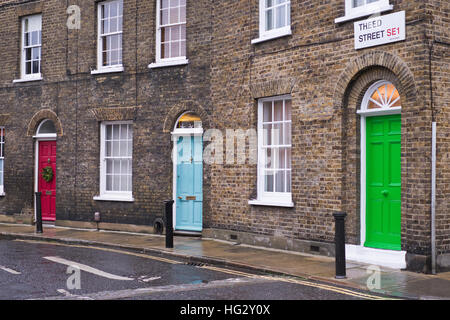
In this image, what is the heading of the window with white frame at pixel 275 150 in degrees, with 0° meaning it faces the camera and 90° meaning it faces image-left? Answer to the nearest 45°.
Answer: approximately 45°

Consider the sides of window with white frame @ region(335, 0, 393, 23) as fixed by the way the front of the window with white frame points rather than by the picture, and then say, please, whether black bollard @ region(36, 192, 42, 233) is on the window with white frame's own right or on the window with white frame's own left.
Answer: on the window with white frame's own right

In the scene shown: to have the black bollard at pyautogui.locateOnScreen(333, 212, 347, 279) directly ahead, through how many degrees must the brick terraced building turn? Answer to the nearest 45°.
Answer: approximately 45° to its left

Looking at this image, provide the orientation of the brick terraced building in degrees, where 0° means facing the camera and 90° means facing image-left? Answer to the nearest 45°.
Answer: approximately 45°

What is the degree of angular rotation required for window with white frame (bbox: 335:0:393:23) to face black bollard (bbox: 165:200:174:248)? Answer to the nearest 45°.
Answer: approximately 45° to its right

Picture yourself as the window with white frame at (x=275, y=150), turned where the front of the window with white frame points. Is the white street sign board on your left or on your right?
on your left

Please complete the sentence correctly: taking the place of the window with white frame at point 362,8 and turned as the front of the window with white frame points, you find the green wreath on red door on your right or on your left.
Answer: on your right

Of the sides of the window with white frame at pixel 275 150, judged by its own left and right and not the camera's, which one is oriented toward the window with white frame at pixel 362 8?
left

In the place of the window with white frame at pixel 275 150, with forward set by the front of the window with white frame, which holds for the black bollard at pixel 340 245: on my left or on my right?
on my left

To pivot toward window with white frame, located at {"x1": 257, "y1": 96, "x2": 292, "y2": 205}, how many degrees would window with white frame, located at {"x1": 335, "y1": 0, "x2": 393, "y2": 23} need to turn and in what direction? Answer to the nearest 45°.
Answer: approximately 90° to its right
